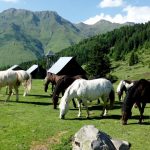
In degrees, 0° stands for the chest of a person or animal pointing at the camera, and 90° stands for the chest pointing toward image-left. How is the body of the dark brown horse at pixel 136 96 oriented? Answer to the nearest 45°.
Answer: approximately 90°

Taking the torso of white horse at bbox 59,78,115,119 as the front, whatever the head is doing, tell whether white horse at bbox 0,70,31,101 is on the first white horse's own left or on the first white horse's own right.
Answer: on the first white horse's own right

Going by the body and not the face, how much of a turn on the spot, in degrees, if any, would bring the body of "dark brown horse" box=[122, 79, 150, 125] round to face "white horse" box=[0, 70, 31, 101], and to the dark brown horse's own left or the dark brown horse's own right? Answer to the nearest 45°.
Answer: approximately 45° to the dark brown horse's own right

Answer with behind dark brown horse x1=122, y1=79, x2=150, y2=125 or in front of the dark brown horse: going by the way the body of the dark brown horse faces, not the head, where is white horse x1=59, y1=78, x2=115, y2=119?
in front

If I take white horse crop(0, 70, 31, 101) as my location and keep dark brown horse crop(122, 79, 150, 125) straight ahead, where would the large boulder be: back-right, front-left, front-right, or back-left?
front-right

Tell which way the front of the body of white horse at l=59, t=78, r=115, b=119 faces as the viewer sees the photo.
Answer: to the viewer's left

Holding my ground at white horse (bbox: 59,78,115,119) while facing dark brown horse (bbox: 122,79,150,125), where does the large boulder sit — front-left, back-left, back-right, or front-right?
front-right
